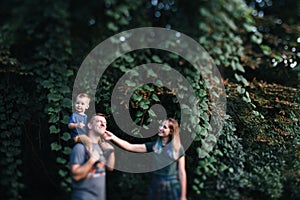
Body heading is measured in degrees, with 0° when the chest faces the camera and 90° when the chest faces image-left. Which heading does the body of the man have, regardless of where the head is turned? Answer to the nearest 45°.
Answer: approximately 315°

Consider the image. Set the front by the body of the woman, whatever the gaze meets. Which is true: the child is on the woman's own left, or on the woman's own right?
on the woman's own right

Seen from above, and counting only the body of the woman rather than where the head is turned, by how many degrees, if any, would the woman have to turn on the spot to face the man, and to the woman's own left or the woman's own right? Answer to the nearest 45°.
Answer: approximately 45° to the woman's own right

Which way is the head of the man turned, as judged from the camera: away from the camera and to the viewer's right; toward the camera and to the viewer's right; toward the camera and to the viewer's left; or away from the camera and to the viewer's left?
toward the camera and to the viewer's right

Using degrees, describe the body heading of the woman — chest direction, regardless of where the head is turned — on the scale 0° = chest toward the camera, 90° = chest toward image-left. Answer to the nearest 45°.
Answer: approximately 45°

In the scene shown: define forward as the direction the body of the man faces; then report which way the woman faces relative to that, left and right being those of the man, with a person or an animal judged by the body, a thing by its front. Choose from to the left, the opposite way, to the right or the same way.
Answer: to the right

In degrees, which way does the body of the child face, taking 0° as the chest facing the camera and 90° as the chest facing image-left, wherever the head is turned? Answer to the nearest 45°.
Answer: approximately 315°
